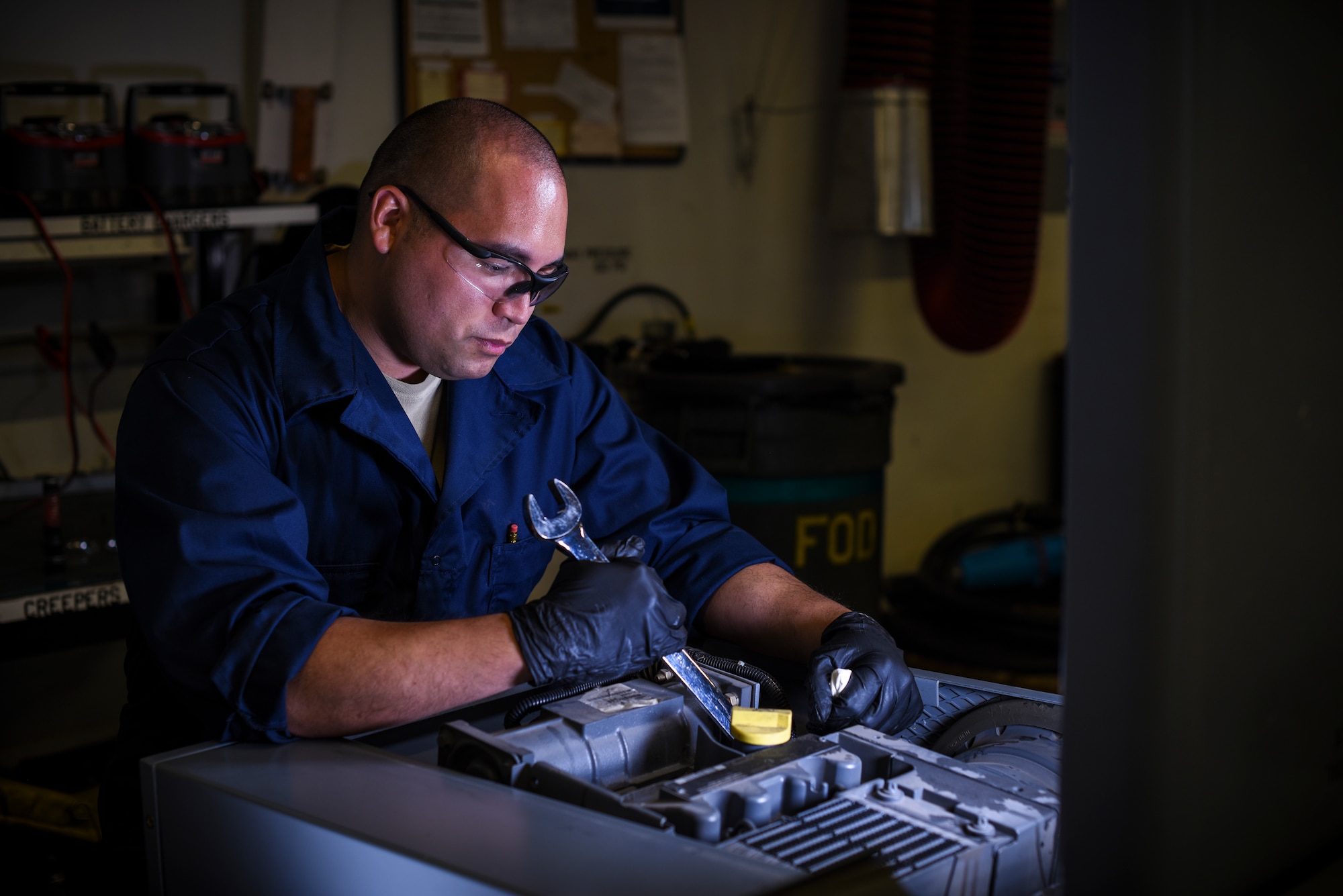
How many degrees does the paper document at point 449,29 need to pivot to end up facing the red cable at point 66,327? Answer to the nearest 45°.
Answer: approximately 45° to its right

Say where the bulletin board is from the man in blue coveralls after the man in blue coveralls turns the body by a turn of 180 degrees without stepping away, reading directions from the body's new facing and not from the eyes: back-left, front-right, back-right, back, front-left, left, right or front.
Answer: front-right

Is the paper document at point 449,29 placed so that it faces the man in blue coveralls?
yes

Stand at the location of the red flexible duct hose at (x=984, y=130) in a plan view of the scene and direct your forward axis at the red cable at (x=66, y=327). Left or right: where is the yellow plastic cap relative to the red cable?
left

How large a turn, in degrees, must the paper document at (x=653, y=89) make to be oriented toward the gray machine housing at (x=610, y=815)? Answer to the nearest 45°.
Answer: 0° — it already faces it

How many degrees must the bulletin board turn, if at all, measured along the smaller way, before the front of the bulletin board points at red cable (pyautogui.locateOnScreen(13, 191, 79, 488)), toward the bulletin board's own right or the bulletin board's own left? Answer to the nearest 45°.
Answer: approximately 45° to the bulletin board's own right

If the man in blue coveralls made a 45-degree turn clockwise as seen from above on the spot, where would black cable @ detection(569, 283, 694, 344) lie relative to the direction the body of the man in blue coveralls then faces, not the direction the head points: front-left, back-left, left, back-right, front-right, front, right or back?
back
